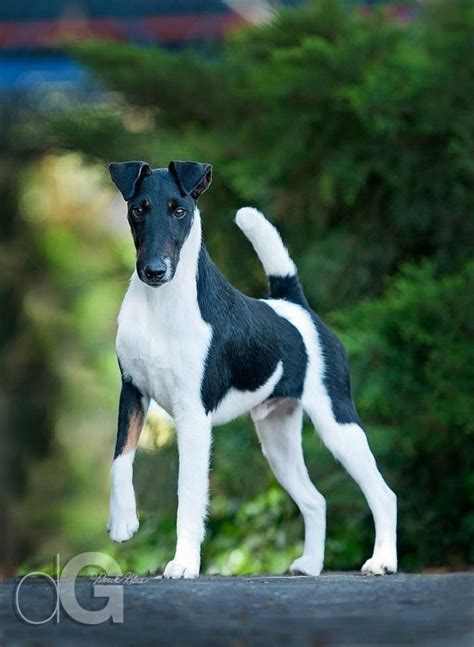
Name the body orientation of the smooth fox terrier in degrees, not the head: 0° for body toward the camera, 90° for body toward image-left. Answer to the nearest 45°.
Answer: approximately 45°
